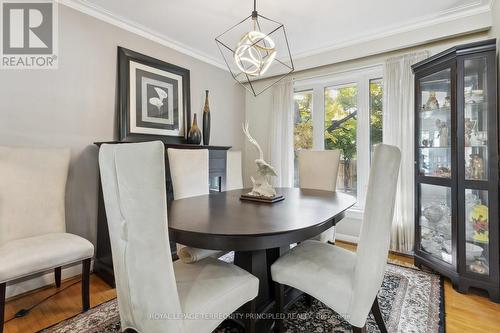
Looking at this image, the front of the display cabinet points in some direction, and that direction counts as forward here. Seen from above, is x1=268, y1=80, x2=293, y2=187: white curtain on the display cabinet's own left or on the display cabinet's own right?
on the display cabinet's own right

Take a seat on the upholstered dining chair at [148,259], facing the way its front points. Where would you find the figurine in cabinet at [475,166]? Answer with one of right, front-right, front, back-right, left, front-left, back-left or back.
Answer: front-right

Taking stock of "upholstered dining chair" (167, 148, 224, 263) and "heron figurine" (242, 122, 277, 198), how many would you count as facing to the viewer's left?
1

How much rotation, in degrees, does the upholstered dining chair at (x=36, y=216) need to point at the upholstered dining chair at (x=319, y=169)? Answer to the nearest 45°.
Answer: approximately 45° to its left

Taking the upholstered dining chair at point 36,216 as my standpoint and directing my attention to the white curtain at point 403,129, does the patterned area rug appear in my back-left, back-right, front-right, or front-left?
front-right

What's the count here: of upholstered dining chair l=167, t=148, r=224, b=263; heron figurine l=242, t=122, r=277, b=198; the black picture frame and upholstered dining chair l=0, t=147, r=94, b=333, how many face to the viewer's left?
1

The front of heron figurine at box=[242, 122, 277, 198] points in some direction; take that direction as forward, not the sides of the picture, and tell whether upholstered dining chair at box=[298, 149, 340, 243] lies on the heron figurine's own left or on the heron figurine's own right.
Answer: on the heron figurine's own right

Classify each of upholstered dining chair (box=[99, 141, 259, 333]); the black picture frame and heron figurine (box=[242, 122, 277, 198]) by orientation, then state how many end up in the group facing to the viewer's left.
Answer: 1

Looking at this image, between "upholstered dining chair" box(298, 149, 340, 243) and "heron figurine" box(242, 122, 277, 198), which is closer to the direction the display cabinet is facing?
the heron figurine

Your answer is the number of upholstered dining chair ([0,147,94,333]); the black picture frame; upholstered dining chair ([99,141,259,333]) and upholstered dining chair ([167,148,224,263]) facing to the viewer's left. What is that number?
0

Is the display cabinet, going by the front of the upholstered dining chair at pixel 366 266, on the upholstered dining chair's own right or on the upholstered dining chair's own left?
on the upholstered dining chair's own right

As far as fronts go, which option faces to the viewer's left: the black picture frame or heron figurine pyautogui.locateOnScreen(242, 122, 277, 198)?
the heron figurine

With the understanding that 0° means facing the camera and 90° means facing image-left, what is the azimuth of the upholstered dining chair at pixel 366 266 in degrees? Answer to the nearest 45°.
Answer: approximately 135°

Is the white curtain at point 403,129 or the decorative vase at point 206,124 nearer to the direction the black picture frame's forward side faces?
the white curtain

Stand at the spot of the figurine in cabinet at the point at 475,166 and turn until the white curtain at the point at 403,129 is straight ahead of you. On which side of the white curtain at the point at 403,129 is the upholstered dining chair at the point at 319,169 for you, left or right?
left

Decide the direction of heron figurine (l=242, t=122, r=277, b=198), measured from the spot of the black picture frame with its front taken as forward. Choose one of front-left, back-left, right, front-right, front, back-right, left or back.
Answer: front

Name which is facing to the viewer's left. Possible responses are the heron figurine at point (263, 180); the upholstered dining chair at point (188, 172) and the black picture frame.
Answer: the heron figurine
